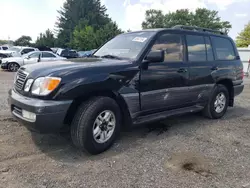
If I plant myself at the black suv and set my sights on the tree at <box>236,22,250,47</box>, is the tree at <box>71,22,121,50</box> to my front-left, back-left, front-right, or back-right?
front-left

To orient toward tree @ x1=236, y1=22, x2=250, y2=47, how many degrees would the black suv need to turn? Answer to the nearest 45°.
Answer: approximately 180°

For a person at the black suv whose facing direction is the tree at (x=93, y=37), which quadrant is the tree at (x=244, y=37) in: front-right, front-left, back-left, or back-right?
front-right

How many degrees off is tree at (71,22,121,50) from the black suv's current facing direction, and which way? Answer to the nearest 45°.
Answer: approximately 135° to its right
